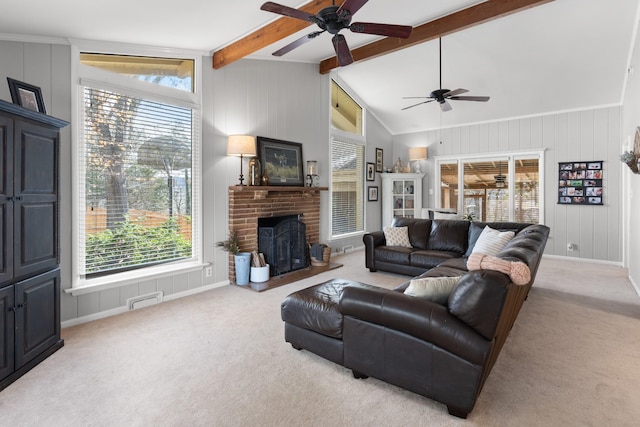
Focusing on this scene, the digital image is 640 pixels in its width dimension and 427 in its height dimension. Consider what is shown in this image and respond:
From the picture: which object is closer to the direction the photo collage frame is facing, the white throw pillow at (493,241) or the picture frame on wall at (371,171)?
the white throw pillow

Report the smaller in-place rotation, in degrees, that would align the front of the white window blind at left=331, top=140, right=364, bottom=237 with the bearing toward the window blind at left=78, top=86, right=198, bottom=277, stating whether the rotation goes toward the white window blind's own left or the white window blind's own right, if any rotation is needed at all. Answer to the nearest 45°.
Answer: approximately 90° to the white window blind's own right

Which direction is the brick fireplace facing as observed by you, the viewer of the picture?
facing the viewer and to the right of the viewer

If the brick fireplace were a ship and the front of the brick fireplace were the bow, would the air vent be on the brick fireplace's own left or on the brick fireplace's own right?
on the brick fireplace's own right

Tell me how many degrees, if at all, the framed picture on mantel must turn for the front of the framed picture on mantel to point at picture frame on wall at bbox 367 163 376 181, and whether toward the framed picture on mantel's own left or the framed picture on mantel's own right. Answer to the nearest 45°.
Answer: approximately 90° to the framed picture on mantel's own left

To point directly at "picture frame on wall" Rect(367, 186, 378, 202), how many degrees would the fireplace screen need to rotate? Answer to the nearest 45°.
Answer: approximately 90° to its left

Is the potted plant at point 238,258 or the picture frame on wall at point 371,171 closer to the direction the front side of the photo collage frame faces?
the potted plant

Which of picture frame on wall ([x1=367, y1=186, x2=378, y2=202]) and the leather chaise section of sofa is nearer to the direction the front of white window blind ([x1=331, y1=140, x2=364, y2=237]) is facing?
the leather chaise section of sofa

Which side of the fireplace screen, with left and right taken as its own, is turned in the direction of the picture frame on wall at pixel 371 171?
left
